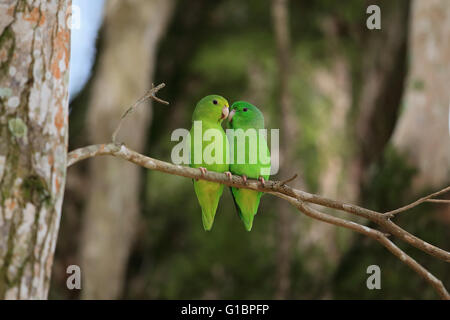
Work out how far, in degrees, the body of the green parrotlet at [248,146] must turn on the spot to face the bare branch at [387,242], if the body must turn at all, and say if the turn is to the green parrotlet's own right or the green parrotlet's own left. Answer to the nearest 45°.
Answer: approximately 90° to the green parrotlet's own left

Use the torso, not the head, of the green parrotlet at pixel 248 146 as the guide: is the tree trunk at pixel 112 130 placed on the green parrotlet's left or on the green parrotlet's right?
on the green parrotlet's right

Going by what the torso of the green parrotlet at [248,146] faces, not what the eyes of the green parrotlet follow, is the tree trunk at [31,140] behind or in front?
in front

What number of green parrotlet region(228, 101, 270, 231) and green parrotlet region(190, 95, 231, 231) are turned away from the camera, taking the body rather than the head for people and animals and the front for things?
0

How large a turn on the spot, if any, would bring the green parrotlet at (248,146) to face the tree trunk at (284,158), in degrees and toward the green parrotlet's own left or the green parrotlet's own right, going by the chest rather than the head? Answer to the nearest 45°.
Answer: approximately 135° to the green parrotlet's own right

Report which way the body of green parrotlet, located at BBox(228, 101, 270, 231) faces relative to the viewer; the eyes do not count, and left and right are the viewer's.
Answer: facing the viewer and to the left of the viewer

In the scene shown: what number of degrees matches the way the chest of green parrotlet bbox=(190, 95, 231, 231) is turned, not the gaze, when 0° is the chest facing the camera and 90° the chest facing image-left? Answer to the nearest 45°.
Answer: approximately 315°
